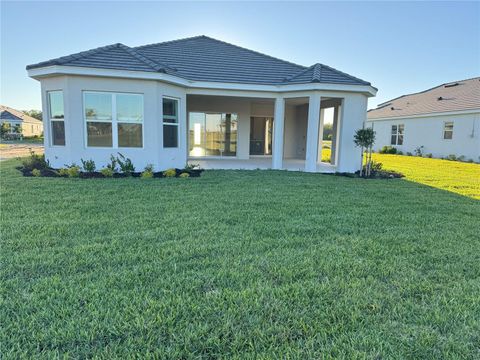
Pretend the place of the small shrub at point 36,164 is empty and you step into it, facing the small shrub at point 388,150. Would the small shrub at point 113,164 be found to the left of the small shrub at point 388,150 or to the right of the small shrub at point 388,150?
right

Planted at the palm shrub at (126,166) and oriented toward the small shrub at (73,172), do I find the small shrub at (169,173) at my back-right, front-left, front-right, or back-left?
back-left

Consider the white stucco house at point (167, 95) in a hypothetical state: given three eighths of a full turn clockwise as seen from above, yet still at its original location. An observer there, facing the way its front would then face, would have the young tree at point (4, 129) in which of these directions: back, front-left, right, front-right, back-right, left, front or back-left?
back

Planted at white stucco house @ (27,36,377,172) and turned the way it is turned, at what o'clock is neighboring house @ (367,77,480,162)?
The neighboring house is roughly at 2 o'clock from the white stucco house.

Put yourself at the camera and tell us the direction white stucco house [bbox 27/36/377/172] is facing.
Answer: facing away from the viewer

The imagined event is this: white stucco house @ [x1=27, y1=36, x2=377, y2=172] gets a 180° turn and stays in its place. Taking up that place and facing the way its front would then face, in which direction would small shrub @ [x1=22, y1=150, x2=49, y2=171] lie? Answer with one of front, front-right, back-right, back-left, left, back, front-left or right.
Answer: right
